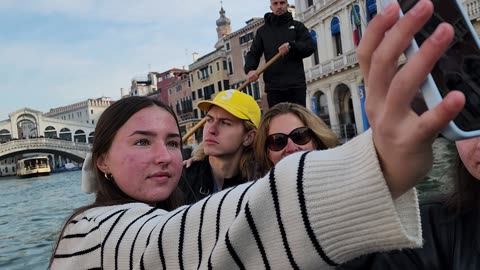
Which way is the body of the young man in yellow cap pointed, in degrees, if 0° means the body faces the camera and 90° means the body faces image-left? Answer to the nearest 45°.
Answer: approximately 45°

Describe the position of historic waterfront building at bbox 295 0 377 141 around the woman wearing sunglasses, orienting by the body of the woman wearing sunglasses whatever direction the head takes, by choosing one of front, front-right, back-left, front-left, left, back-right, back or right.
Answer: back

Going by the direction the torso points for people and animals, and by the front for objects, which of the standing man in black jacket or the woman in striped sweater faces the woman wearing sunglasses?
the standing man in black jacket

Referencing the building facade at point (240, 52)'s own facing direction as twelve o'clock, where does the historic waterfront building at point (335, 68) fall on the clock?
The historic waterfront building is roughly at 10 o'clock from the building facade.

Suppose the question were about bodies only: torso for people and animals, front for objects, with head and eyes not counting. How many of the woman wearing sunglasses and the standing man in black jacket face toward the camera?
2
